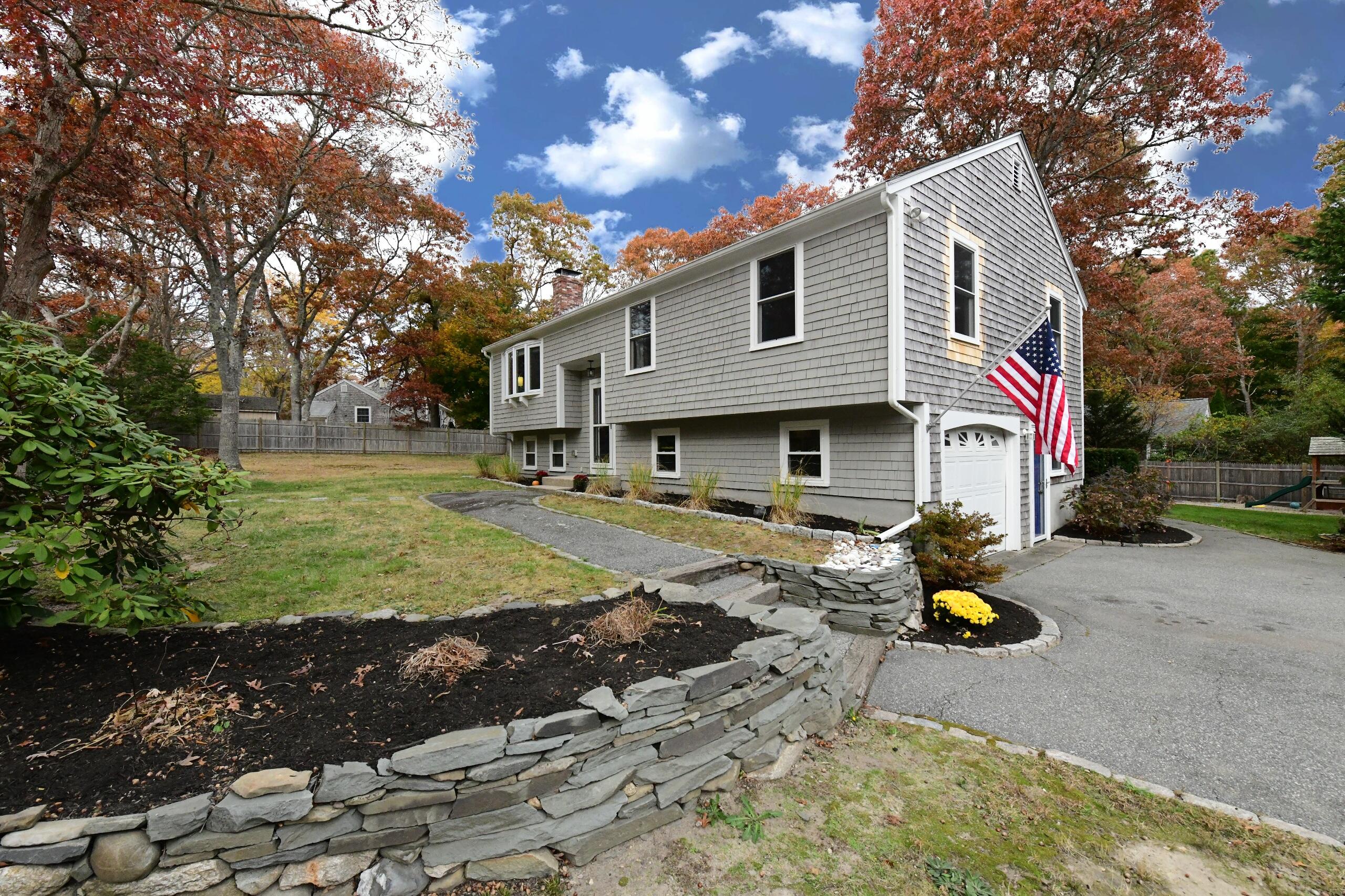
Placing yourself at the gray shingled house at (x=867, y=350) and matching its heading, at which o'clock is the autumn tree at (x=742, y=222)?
The autumn tree is roughly at 4 o'clock from the gray shingled house.

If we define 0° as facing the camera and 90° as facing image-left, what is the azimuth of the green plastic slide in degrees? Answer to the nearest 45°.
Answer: approximately 90°

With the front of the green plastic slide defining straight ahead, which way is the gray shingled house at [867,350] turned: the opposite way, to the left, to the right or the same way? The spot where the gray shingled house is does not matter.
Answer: to the left

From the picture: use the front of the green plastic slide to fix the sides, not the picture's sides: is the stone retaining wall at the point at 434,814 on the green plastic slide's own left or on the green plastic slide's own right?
on the green plastic slide's own left

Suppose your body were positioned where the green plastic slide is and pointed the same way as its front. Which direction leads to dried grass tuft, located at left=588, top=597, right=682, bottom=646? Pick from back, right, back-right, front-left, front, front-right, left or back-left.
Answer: left

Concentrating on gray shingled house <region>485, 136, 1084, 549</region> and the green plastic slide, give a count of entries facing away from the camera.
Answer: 0

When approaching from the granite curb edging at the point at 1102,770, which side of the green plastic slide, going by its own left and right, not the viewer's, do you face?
left

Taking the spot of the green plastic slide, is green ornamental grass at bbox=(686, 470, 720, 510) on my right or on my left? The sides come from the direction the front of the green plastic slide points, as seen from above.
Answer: on my left

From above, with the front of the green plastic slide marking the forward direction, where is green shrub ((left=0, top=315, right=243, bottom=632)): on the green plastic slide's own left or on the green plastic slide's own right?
on the green plastic slide's own left

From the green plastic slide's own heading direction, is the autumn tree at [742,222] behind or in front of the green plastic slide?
in front

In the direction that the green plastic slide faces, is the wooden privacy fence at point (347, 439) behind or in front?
in front

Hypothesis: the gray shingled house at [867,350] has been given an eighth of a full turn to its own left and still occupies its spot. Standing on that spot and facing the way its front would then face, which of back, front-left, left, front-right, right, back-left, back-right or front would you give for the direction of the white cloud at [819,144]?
back

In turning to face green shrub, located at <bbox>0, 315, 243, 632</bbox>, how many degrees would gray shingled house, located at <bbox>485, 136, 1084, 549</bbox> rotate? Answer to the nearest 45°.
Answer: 0° — it already faces it

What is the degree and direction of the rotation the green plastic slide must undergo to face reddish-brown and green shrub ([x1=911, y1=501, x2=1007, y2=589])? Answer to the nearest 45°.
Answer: approximately 90° to its left

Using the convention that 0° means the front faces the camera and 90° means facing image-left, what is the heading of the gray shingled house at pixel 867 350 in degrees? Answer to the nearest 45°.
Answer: approximately 45°
